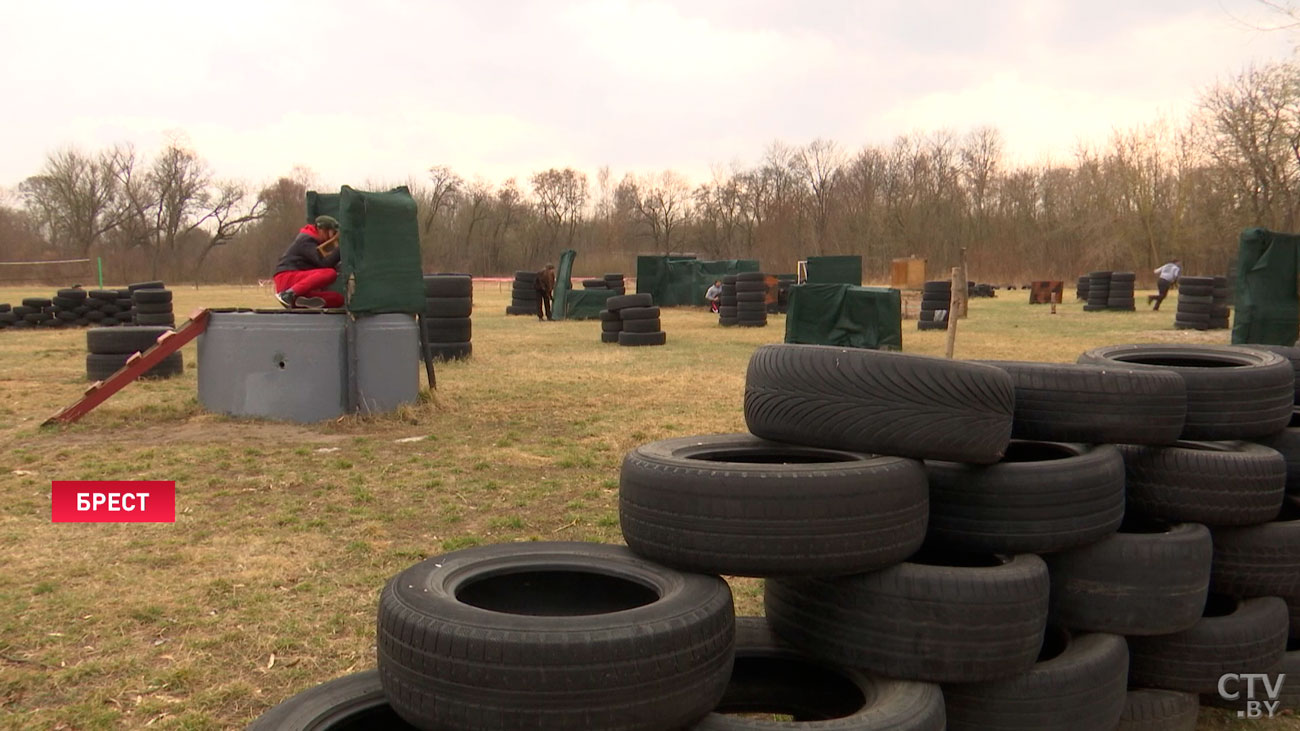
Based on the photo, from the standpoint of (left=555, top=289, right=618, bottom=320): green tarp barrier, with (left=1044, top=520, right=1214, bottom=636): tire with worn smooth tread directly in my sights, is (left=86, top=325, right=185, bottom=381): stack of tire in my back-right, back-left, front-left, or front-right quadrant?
front-right

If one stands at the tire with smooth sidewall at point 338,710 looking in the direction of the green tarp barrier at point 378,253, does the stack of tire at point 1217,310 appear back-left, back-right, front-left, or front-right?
front-right

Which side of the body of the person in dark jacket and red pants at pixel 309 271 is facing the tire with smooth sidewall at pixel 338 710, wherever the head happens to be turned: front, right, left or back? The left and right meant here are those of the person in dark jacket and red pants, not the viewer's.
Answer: right

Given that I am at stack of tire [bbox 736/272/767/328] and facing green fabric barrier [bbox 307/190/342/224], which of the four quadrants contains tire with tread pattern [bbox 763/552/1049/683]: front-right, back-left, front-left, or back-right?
front-left

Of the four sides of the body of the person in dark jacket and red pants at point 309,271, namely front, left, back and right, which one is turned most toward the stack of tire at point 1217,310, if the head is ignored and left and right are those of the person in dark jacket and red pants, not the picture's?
front

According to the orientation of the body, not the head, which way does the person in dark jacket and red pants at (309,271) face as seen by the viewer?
to the viewer's right
